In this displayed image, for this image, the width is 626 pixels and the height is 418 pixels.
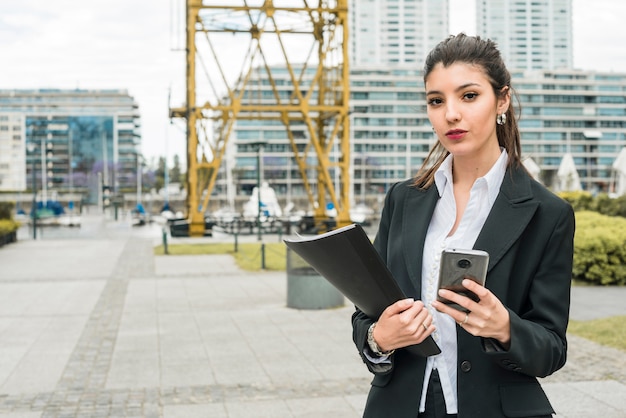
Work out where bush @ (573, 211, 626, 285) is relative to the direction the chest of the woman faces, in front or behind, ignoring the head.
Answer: behind

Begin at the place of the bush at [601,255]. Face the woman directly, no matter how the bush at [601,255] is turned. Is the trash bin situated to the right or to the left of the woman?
right

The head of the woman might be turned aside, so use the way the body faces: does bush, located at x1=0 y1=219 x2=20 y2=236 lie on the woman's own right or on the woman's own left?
on the woman's own right

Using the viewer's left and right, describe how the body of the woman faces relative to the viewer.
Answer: facing the viewer and to the left of the viewer

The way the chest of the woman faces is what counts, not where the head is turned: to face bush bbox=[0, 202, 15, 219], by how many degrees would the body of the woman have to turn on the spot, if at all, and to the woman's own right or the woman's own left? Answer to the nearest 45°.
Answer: approximately 90° to the woman's own right

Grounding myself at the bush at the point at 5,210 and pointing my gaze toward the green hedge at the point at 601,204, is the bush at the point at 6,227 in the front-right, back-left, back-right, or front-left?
front-right

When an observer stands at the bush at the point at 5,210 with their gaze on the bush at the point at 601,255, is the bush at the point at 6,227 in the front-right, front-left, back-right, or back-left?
front-right

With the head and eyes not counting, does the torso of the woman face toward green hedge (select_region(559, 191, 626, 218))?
no

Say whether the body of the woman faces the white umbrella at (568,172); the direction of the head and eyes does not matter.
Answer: no

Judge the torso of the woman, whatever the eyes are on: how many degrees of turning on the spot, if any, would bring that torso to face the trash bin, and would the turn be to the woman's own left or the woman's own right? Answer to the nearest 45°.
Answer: approximately 135° to the woman's own right
